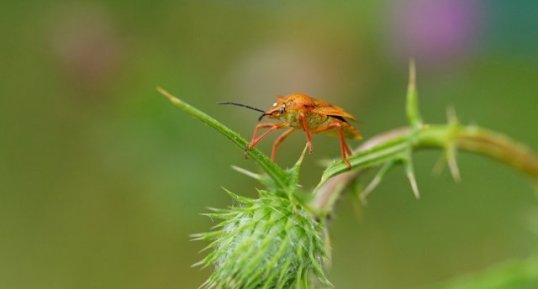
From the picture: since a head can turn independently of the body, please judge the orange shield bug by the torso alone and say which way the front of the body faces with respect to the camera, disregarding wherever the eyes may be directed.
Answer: to the viewer's left
